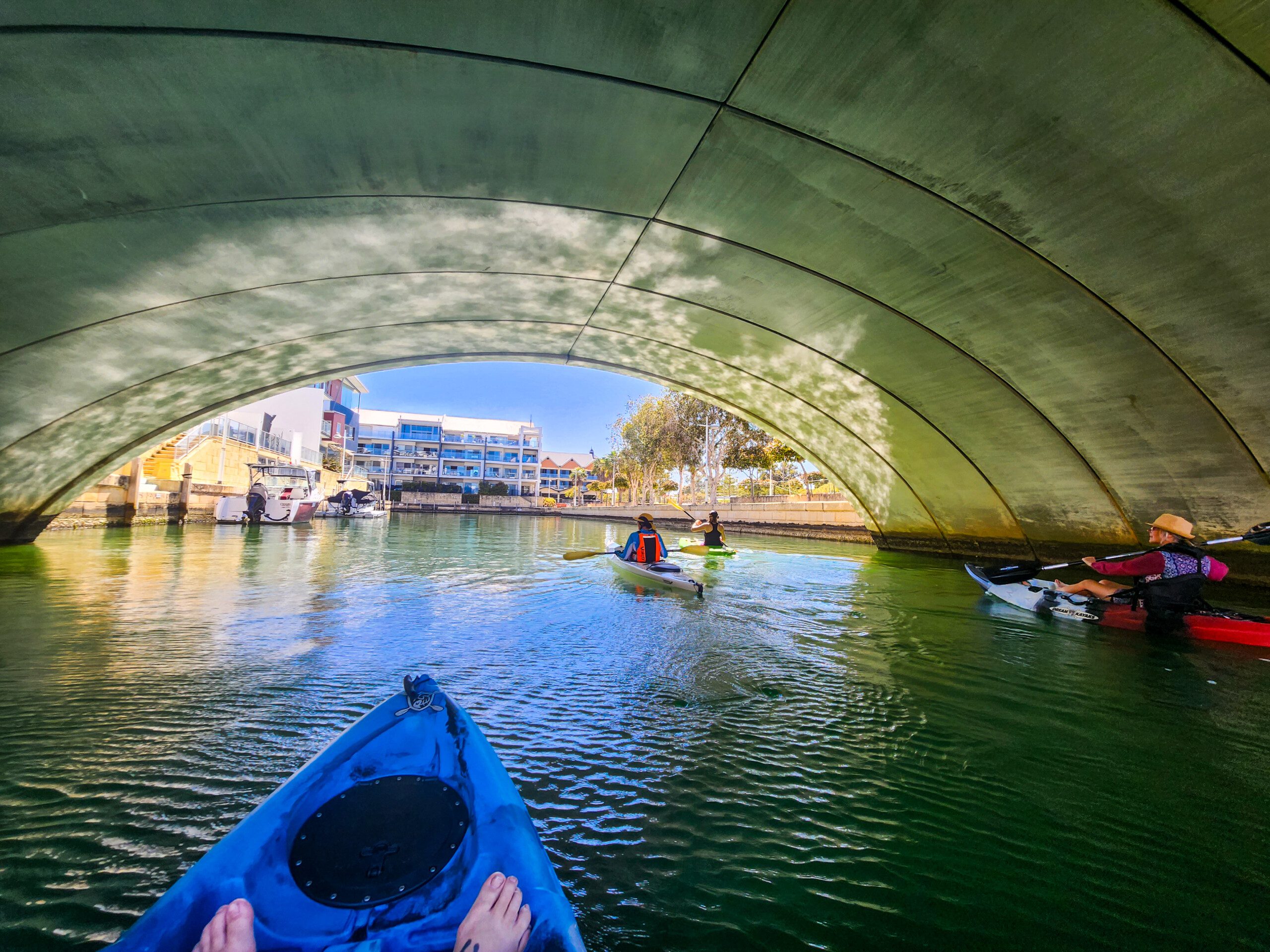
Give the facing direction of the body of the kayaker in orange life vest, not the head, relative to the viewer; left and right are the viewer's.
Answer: facing away from the viewer and to the left of the viewer

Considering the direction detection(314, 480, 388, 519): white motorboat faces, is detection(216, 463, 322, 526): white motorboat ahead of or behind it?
behind

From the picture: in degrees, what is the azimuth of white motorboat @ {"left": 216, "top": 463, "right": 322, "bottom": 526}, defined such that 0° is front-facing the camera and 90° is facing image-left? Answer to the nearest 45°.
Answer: approximately 225°

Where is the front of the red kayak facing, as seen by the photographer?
facing to the left of the viewer

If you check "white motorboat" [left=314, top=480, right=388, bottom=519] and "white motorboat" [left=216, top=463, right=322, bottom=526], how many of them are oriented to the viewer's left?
0

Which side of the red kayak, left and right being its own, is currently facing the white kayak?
front

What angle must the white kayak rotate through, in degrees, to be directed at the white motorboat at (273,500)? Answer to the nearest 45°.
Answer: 0° — it already faces it

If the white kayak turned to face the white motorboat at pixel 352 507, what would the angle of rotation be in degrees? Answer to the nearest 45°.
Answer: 0° — it already faces it

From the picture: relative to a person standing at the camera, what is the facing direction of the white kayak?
facing away from the viewer and to the left of the viewer

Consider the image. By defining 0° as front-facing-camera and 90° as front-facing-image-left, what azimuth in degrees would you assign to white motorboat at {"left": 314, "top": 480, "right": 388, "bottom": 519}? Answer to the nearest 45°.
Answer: approximately 225°

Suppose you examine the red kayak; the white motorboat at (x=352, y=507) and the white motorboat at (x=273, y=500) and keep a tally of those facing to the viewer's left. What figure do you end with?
1

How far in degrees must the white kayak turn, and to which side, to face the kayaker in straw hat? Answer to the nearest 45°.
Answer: approximately 180°
